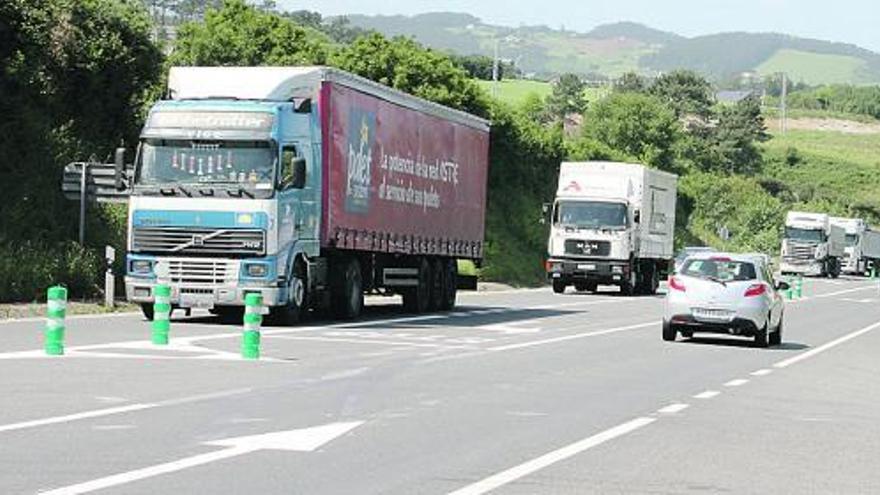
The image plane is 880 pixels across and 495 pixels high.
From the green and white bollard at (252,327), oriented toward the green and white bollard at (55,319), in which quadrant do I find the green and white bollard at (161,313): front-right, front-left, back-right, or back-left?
front-right

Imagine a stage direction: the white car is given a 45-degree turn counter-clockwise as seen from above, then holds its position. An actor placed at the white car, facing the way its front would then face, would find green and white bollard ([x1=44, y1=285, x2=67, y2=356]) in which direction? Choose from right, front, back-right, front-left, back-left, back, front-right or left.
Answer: left

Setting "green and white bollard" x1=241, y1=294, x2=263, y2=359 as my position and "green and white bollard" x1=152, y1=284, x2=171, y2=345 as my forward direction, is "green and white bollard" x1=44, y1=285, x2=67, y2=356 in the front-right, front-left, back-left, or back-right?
front-left

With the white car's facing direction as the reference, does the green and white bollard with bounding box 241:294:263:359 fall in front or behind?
behind

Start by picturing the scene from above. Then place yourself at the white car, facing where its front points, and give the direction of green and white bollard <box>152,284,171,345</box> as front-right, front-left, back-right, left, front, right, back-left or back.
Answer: back-left

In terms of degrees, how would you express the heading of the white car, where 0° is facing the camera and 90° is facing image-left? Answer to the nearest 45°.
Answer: approximately 180°
